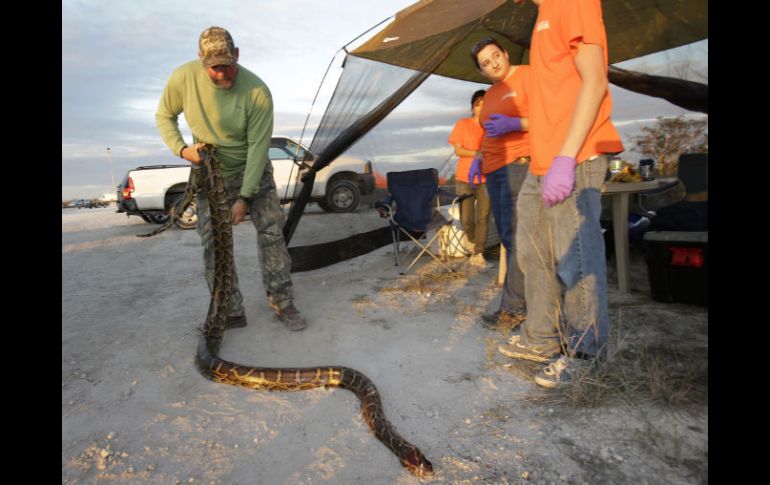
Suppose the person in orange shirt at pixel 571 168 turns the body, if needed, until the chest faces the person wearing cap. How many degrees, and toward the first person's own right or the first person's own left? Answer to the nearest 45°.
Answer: approximately 45° to the first person's own right

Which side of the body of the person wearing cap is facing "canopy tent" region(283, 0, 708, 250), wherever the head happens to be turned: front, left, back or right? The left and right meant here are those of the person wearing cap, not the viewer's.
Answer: left

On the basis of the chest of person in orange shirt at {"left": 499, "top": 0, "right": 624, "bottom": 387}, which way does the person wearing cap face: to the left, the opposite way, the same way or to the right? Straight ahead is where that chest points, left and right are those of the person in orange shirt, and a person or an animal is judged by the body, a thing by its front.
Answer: to the left

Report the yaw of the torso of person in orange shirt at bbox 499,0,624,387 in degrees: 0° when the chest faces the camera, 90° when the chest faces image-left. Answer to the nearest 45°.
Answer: approximately 45°

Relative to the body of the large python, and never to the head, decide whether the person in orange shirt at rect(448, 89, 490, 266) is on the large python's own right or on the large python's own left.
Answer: on the large python's own left
